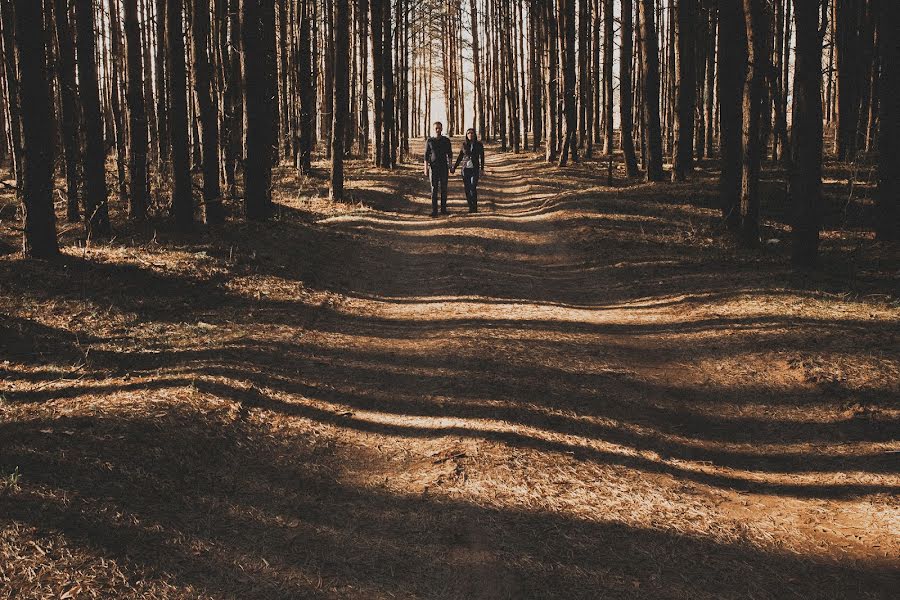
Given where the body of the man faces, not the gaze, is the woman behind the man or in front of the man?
behind

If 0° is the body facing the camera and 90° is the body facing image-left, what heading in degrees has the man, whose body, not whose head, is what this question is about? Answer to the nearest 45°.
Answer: approximately 0°
